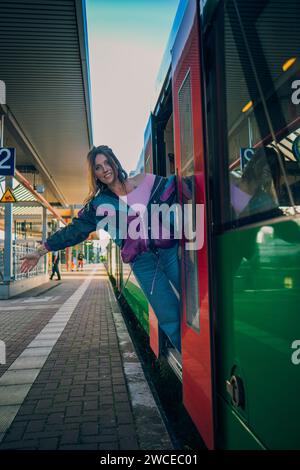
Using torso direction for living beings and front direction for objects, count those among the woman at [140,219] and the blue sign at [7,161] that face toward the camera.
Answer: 2

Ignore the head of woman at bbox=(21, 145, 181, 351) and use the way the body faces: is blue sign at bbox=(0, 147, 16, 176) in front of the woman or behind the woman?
behind

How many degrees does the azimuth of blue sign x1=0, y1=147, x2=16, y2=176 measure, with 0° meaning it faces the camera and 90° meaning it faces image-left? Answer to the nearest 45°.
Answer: approximately 0°
